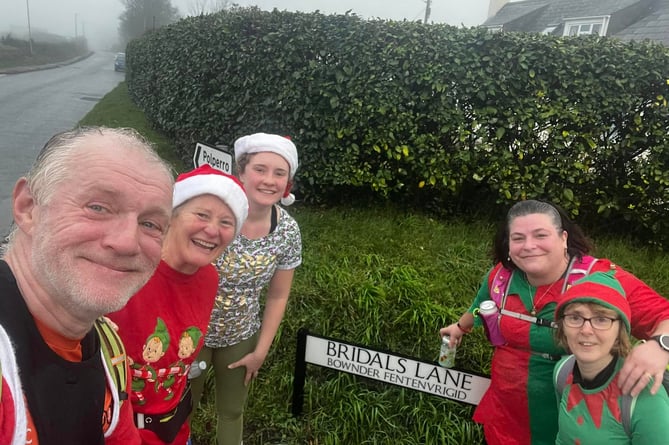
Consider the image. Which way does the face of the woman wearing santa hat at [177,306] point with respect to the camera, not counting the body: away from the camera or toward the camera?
toward the camera

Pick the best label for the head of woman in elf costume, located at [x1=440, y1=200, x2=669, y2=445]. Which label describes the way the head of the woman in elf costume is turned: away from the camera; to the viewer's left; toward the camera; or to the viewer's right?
toward the camera

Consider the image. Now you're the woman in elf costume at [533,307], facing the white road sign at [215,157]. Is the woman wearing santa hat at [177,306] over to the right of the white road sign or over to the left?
left

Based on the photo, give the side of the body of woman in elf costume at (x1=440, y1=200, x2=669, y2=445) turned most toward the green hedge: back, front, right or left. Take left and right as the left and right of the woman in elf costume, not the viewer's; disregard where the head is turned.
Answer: back

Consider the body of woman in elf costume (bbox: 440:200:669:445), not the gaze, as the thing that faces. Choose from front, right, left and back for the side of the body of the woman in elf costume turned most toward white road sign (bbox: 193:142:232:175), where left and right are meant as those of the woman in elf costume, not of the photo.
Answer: right

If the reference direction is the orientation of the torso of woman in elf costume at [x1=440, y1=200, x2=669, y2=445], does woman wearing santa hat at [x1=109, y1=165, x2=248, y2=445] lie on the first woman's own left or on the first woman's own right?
on the first woman's own right

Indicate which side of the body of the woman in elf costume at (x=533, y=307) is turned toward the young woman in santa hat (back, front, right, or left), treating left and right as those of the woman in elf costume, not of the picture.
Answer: right

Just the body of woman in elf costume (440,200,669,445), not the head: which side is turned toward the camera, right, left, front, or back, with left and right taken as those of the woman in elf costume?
front

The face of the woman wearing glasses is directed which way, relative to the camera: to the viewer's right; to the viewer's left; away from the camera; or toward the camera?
toward the camera

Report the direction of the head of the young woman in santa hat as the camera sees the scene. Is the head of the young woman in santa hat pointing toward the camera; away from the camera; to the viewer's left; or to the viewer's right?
toward the camera

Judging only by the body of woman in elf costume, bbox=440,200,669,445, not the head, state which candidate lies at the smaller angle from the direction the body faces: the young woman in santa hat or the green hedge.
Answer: the young woman in santa hat

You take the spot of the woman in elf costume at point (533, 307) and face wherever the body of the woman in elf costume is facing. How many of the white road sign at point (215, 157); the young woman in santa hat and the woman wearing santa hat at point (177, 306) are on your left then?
0
